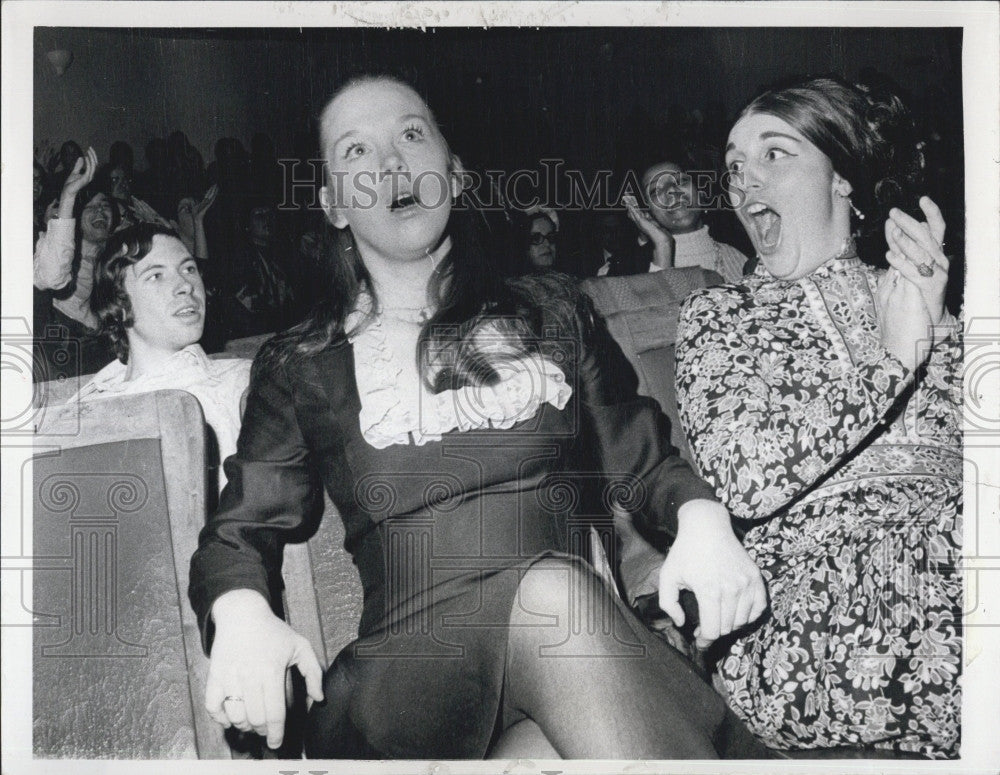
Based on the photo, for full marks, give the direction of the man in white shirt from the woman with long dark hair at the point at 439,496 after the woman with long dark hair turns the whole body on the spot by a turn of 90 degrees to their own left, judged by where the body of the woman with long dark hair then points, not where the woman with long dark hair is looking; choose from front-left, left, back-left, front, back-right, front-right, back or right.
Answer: back

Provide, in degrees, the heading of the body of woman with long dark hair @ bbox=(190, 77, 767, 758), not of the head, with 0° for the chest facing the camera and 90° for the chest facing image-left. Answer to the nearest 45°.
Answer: approximately 0°

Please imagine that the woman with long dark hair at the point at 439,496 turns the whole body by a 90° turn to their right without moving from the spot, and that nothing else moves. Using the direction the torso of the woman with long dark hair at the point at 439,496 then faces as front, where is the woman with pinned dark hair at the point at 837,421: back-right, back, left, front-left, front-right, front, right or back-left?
back

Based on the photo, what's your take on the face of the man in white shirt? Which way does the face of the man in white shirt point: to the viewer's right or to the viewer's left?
to the viewer's right

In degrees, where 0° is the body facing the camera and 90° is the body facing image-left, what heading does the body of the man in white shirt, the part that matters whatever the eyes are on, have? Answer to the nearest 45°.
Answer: approximately 315°

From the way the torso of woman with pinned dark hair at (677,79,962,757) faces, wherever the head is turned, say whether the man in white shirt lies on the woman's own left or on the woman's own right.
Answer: on the woman's own right
